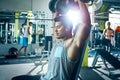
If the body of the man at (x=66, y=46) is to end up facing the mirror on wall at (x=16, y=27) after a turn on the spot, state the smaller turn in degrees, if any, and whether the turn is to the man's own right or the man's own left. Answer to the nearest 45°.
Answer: approximately 135° to the man's own right

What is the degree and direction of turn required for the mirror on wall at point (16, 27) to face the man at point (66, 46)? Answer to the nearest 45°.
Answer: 0° — it already faces them

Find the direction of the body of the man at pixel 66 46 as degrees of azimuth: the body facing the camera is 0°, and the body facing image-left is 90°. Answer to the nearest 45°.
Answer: approximately 45°

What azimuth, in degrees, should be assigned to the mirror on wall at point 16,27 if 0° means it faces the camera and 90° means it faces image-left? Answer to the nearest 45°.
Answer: approximately 0°
